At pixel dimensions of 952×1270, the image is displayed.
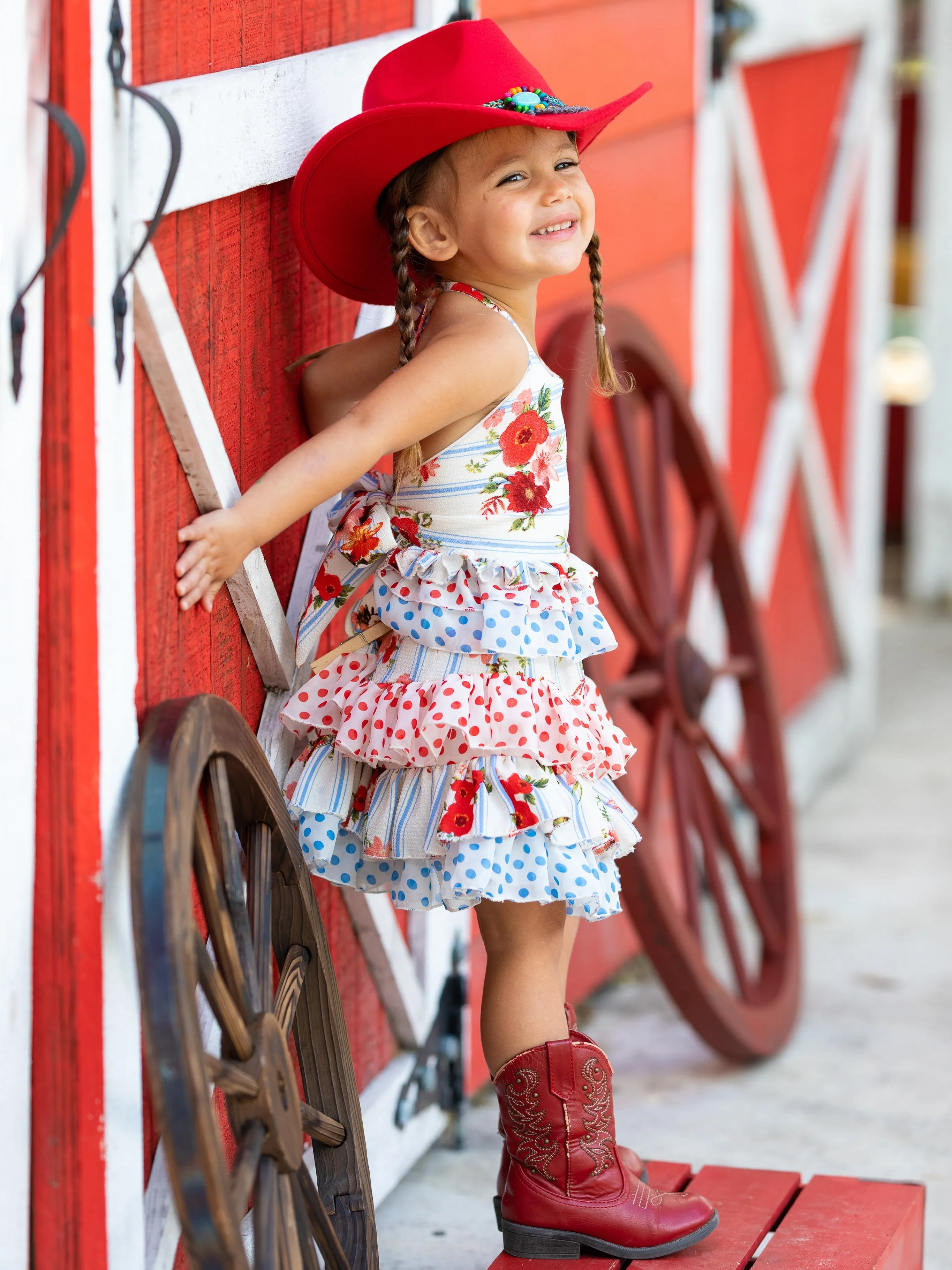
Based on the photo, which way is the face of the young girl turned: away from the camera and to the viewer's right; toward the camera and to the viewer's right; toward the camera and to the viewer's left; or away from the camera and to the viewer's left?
toward the camera and to the viewer's right

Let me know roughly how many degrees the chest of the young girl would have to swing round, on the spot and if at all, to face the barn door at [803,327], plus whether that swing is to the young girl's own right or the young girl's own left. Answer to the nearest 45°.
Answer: approximately 90° to the young girl's own left

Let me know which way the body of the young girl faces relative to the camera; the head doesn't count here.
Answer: to the viewer's right

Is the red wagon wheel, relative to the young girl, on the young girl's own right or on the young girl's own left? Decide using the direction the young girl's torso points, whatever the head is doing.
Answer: on the young girl's own left

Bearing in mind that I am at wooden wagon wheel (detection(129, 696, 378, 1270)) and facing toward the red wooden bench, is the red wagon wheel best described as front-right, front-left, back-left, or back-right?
front-left
